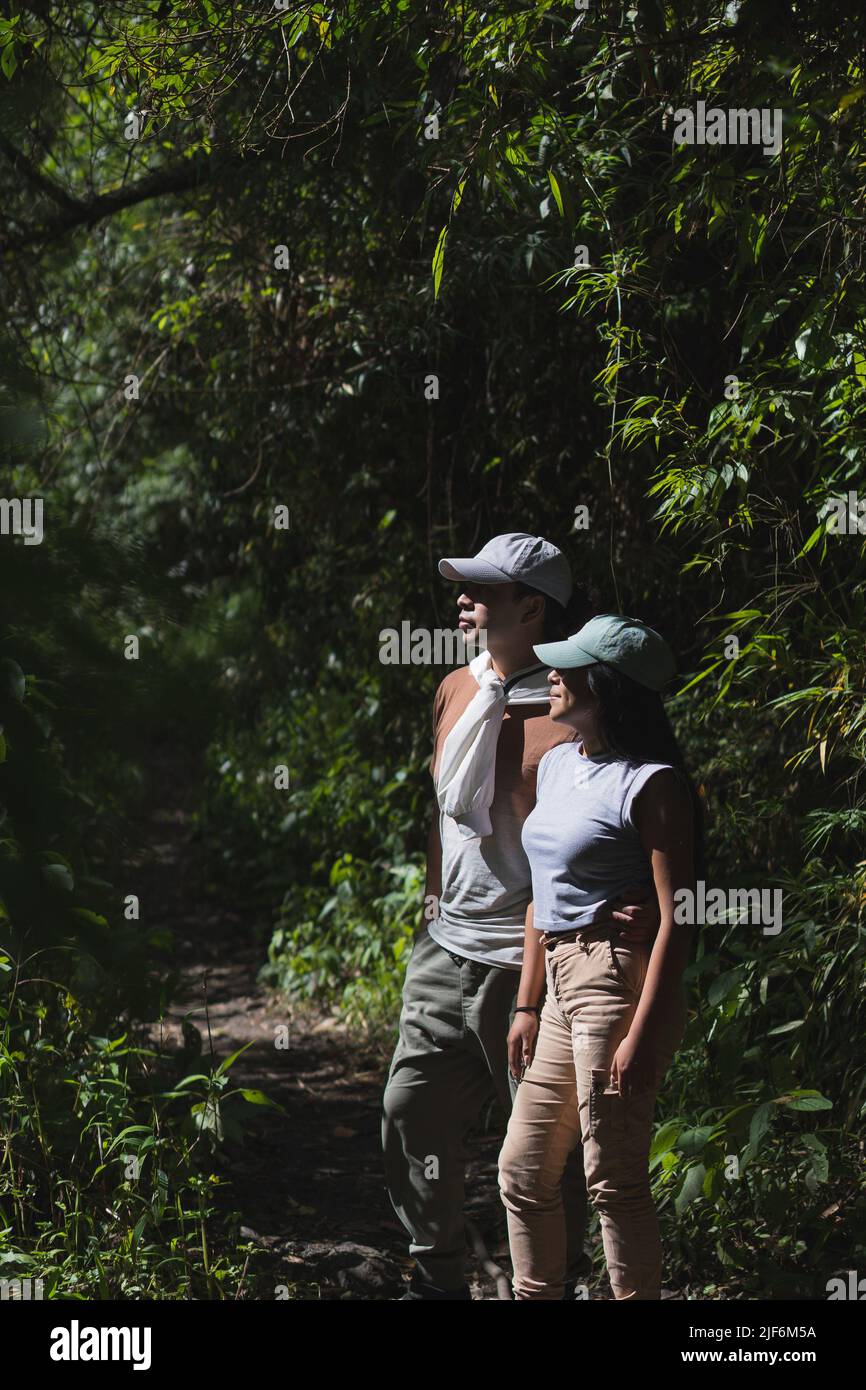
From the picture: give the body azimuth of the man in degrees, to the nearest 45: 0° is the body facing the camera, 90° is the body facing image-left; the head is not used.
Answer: approximately 45°

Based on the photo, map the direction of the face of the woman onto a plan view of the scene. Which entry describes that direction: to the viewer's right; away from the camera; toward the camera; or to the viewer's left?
to the viewer's left

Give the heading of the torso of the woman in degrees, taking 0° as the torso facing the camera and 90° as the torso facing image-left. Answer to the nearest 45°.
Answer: approximately 45°

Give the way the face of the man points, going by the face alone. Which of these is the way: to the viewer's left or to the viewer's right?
to the viewer's left
